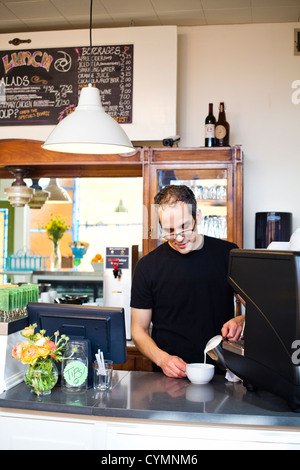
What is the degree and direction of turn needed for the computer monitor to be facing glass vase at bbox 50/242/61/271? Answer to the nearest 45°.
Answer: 0° — it already faces it

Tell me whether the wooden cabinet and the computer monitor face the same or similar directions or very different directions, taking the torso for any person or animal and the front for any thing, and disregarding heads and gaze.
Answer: very different directions

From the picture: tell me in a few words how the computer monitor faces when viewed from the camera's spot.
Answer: facing away from the viewer

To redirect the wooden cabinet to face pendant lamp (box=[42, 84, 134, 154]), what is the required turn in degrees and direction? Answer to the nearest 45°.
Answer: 0° — it already faces it

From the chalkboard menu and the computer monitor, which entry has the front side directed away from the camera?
the computer monitor

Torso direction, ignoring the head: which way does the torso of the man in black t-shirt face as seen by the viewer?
toward the camera

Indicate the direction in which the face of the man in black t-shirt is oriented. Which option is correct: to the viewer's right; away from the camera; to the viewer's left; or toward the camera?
toward the camera

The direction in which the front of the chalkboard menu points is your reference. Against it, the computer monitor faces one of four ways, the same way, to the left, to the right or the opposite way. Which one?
the opposite way

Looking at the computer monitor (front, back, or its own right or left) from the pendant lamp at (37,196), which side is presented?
front

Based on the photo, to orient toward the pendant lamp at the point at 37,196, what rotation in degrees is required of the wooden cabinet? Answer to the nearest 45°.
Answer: approximately 135° to its right

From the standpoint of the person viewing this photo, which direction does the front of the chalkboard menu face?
facing the viewer

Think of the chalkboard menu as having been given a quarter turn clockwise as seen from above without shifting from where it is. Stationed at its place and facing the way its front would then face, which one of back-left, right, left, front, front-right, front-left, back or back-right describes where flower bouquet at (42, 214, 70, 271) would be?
right

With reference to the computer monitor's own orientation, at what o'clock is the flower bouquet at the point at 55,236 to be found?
The flower bouquet is roughly at 12 o'clock from the computer monitor.

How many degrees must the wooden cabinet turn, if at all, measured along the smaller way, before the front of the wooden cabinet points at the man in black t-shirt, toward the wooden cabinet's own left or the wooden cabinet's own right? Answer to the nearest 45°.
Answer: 0° — it already faces them
